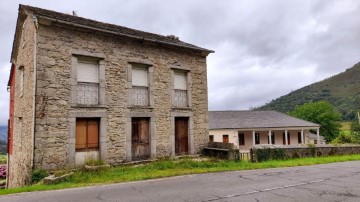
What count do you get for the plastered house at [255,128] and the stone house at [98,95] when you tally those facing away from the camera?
0

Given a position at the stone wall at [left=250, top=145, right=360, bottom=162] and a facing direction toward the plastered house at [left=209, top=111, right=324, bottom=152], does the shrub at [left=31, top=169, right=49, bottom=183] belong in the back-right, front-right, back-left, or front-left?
back-left

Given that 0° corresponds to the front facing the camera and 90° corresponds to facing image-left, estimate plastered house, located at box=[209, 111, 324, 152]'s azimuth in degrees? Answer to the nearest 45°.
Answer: approximately 0°

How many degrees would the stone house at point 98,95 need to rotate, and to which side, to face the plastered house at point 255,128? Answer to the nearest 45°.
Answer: approximately 90° to its left

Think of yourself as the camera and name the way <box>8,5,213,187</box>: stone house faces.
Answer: facing the viewer and to the right of the viewer

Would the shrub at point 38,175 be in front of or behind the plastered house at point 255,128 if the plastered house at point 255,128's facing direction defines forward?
in front

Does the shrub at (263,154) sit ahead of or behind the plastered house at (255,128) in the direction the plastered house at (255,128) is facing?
ahead

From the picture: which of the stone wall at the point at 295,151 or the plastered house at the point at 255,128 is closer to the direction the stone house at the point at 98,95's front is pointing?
the stone wall

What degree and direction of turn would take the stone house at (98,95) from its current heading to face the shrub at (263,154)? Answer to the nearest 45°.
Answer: approximately 45° to its left

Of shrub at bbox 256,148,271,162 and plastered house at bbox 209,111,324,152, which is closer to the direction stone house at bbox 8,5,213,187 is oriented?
the shrub

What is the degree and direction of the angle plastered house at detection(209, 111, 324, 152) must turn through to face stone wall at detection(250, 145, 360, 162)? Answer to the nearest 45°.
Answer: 0° — it already faces it

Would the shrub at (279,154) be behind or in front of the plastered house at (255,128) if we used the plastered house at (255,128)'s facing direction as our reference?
in front
